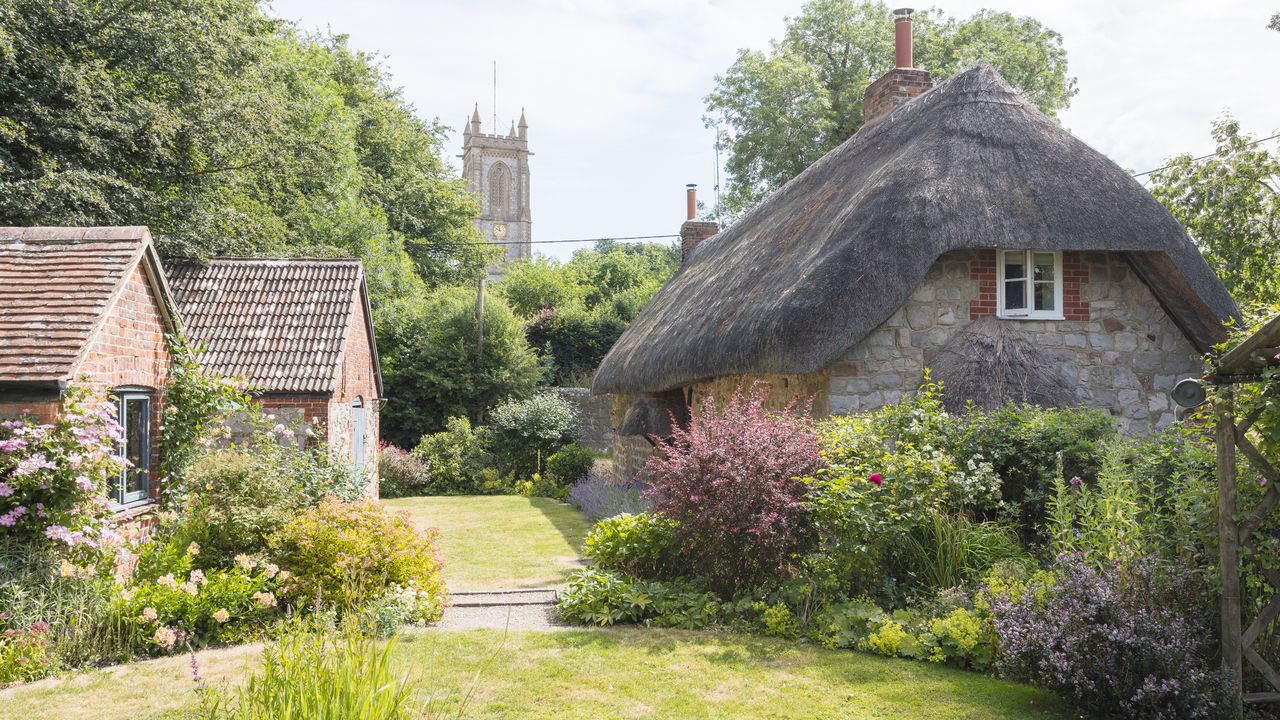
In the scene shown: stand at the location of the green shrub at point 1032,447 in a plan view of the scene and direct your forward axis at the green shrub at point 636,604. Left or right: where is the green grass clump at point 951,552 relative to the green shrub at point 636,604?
left

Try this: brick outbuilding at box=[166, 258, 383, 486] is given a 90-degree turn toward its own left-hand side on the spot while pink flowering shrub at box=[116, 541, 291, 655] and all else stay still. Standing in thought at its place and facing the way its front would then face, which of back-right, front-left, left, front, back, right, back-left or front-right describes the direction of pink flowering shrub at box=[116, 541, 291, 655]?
back

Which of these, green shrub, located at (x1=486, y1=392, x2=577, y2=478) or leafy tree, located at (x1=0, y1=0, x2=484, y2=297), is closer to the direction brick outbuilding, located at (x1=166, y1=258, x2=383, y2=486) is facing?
the green shrub

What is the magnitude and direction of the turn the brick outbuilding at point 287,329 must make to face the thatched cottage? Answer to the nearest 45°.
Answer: approximately 45° to its right

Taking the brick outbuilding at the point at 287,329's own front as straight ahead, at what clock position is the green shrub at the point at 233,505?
The green shrub is roughly at 3 o'clock from the brick outbuilding.

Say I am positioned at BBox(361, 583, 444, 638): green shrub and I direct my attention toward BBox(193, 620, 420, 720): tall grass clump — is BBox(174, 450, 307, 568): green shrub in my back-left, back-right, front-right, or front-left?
back-right

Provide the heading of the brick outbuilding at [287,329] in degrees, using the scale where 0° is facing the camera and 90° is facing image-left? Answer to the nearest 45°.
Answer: approximately 270°

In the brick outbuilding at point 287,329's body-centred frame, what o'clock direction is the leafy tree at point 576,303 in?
The leafy tree is roughly at 10 o'clock from the brick outbuilding.

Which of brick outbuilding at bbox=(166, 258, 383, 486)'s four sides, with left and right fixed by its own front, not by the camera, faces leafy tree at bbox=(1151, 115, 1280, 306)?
front

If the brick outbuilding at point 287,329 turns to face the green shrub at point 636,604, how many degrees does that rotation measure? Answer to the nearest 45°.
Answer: approximately 90° to its right

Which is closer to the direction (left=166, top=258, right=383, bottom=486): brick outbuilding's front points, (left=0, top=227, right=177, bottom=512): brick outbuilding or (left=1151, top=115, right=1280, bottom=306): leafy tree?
the leafy tree

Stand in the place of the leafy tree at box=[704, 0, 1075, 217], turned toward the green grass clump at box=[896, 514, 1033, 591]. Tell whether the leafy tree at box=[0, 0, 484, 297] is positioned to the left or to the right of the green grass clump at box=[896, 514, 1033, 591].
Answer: right

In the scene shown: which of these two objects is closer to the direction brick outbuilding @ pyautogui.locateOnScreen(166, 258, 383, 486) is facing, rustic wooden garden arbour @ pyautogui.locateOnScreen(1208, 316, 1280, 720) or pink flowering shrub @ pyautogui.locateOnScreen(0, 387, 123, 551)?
the rustic wooden garden arbour

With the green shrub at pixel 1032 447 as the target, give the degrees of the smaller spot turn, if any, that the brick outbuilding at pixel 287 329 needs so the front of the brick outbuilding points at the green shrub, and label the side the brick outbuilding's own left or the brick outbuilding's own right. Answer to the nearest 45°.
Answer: approximately 45° to the brick outbuilding's own right

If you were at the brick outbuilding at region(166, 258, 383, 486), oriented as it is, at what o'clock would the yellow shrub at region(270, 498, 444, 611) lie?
The yellow shrub is roughly at 3 o'clock from the brick outbuilding.

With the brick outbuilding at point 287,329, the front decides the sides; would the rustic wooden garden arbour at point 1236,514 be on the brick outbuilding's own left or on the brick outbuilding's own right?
on the brick outbuilding's own right
